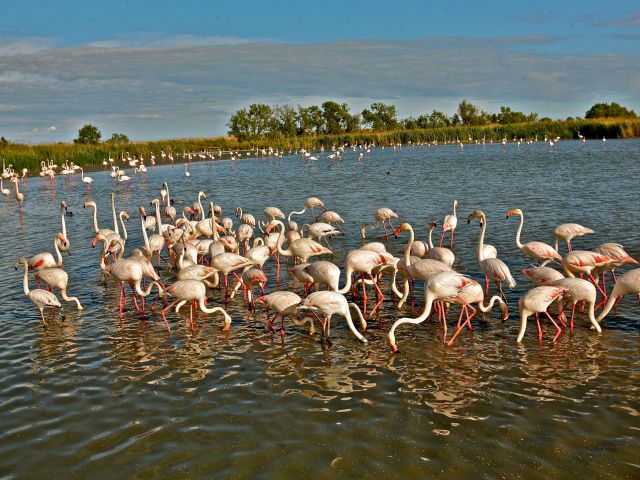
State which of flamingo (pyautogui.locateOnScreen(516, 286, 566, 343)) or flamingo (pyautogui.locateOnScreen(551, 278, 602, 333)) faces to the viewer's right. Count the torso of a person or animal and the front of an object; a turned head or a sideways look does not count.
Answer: flamingo (pyautogui.locateOnScreen(551, 278, 602, 333))

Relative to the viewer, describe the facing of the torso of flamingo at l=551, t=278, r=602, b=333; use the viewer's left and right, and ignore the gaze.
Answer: facing to the right of the viewer

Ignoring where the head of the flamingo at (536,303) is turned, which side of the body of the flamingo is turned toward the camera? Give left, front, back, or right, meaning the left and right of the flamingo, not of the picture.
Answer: left

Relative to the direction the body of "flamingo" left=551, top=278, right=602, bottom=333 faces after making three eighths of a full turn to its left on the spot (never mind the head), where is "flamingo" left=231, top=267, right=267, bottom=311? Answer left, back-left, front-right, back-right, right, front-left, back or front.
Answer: front-left

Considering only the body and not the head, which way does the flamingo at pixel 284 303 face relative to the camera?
to the viewer's right

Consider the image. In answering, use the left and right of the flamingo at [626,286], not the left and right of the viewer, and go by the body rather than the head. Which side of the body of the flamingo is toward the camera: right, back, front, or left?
left

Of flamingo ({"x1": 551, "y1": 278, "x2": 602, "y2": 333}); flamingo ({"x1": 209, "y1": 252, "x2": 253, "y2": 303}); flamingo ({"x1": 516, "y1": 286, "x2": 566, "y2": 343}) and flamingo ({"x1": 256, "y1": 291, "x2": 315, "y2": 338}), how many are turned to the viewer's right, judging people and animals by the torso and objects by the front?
2

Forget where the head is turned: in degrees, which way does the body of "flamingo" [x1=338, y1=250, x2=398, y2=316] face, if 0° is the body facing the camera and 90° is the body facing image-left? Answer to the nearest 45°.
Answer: approximately 90°
